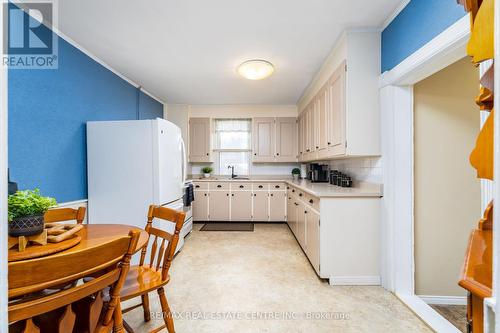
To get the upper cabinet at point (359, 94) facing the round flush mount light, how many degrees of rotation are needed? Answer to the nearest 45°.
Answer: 0° — it already faces it

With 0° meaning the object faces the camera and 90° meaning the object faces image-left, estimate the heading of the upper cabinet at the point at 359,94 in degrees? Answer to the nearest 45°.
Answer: approximately 90°

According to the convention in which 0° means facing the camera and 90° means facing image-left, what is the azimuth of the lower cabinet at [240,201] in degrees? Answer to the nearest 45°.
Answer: approximately 0°

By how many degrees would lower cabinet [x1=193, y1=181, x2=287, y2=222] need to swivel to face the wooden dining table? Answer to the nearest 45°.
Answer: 0° — it already faces it

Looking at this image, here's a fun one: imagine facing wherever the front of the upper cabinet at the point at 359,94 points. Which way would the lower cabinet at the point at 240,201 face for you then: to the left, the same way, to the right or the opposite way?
to the left

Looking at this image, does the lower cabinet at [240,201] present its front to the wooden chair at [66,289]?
yes

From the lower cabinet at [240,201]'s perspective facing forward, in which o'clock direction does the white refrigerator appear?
The white refrigerator is roughly at 1 o'clock from the lower cabinet.

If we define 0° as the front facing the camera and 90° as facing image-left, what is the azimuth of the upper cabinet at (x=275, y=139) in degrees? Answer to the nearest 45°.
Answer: approximately 0°

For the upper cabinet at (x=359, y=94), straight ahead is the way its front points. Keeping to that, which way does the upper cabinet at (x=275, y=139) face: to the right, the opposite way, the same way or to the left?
to the left

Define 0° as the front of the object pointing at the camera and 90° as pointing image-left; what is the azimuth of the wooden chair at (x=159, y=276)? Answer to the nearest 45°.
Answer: approximately 45°

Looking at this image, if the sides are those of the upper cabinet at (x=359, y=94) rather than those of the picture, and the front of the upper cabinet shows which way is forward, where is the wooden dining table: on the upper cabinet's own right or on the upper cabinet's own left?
on the upper cabinet's own left
